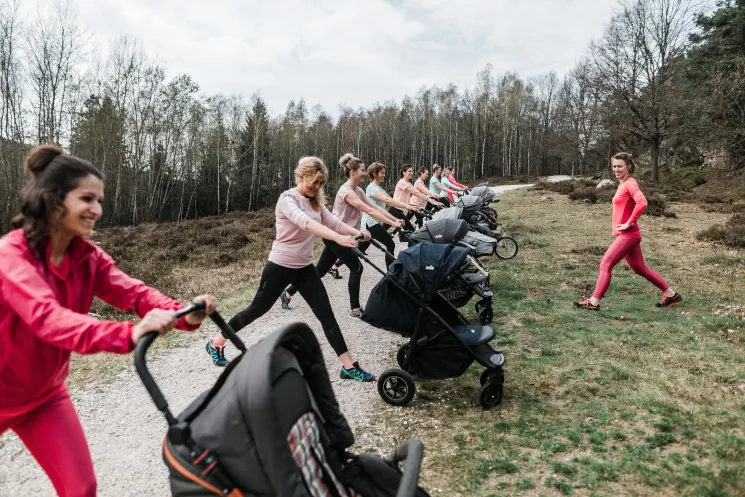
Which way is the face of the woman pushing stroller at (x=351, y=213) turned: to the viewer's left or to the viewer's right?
to the viewer's right

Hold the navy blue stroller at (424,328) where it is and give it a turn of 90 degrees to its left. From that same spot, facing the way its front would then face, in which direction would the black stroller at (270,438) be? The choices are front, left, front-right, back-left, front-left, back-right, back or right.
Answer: back

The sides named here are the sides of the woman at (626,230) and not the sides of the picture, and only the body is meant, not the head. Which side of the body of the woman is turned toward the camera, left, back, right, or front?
left

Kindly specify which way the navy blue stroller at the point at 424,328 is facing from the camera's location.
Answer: facing to the right of the viewer

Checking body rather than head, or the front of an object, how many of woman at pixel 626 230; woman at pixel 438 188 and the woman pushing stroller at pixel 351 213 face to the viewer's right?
2

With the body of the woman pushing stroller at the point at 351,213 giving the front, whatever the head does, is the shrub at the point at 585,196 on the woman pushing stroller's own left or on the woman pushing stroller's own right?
on the woman pushing stroller's own left

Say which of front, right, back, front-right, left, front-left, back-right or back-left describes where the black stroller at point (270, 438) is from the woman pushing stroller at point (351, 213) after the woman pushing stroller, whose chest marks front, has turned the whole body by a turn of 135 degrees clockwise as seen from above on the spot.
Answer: front-left

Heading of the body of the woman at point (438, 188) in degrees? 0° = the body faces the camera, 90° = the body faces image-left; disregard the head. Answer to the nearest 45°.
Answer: approximately 270°

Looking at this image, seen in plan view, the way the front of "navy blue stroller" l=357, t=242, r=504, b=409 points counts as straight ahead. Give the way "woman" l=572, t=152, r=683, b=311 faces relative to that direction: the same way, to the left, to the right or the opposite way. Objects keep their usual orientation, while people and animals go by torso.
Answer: the opposite way

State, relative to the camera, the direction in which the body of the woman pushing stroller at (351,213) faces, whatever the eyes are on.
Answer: to the viewer's right
